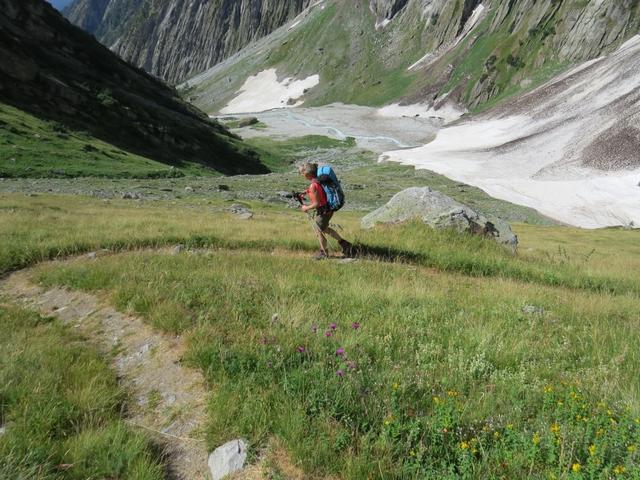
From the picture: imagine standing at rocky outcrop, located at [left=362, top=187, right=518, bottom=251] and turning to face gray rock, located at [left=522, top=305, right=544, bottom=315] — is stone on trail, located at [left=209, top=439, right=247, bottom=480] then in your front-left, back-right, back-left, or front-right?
front-right

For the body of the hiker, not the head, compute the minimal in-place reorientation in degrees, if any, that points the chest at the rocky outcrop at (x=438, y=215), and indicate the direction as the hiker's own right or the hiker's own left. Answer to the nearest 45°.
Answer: approximately 135° to the hiker's own right

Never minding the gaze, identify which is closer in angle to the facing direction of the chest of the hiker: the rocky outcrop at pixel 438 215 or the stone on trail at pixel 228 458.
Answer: the stone on trail

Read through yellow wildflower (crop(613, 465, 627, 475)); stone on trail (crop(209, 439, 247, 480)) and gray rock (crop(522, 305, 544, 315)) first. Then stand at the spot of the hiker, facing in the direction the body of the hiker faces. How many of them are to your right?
0

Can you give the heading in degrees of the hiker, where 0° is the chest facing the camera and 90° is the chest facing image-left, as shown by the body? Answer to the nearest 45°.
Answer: approximately 90°

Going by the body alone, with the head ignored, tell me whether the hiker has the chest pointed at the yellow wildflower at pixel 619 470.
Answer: no

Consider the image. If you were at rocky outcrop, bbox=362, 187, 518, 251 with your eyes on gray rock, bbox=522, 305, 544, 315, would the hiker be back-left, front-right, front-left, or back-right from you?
front-right

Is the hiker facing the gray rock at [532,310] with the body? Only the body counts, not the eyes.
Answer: no

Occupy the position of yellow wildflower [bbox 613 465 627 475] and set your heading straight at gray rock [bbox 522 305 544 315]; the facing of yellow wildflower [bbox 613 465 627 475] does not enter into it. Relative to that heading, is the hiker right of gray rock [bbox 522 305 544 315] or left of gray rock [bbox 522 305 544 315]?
left

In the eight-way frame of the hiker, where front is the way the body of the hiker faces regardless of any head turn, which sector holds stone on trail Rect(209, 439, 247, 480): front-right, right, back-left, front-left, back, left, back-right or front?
left
